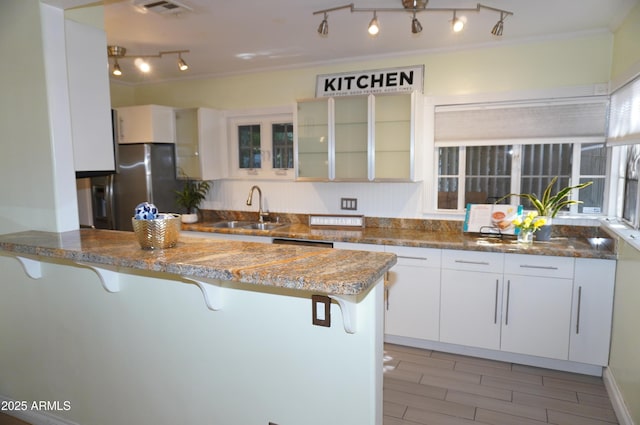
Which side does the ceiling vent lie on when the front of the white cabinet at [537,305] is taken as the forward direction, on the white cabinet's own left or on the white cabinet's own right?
on the white cabinet's own right

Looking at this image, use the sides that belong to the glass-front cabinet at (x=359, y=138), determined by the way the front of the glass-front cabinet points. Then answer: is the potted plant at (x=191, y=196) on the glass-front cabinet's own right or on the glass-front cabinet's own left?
on the glass-front cabinet's own right

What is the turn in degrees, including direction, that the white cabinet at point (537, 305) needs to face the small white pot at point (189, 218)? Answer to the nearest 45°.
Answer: approximately 90° to its right

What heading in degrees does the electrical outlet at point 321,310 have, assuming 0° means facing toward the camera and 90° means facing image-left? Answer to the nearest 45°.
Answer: approximately 45°

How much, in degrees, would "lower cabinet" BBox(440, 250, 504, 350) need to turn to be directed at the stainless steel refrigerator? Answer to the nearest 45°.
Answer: approximately 45° to its right

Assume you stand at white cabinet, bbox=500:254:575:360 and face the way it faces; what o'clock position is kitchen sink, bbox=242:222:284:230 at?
The kitchen sink is roughly at 3 o'clock from the white cabinet.

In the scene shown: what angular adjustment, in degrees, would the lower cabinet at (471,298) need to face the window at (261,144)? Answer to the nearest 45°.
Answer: approximately 45° to its right

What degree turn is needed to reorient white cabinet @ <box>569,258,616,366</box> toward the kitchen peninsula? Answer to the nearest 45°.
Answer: approximately 45° to its right

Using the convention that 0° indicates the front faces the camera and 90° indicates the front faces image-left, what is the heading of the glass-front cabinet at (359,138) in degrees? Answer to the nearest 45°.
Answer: approximately 45°
